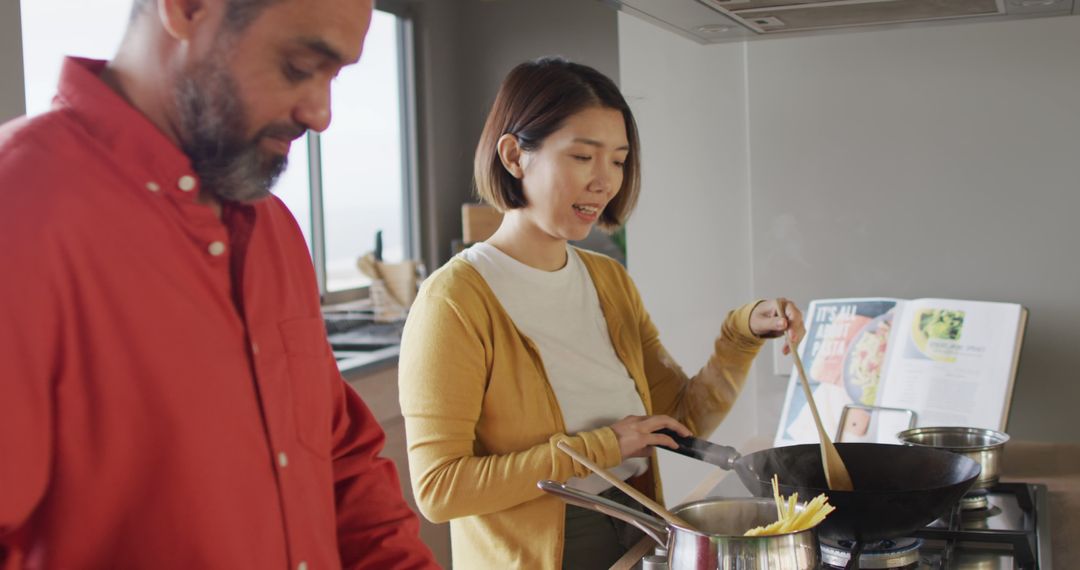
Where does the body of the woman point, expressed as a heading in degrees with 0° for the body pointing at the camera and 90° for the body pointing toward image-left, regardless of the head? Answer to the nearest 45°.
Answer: approximately 315°

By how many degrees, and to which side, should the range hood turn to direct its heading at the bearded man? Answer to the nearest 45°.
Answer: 0° — it already faces them

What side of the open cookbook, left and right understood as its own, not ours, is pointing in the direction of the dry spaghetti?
front

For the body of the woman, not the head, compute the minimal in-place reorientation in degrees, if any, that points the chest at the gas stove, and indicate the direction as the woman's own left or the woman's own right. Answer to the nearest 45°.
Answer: approximately 45° to the woman's own left

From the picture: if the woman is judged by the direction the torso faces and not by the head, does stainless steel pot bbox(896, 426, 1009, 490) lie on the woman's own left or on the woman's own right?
on the woman's own left

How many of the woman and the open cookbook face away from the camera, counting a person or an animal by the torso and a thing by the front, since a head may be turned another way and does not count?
0

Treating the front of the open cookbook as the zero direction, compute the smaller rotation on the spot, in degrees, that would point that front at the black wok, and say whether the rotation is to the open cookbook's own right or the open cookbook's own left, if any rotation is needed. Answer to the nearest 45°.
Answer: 0° — it already faces it

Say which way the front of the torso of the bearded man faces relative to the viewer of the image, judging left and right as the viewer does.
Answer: facing the viewer and to the right of the viewer

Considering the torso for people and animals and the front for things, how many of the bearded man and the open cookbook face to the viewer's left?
0

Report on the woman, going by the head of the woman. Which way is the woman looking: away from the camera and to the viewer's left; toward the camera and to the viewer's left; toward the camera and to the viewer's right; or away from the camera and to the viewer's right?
toward the camera and to the viewer's right
